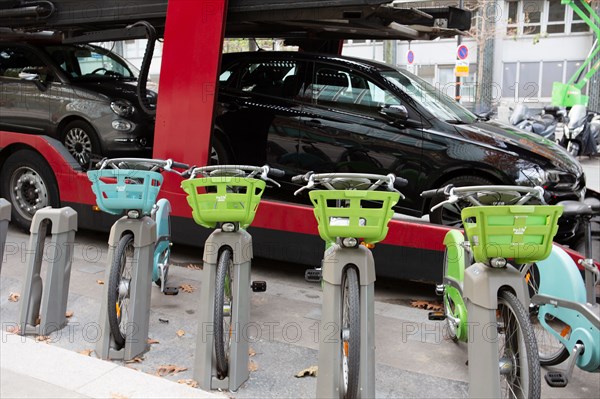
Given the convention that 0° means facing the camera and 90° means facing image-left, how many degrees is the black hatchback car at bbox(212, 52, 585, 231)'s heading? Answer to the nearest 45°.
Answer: approximately 315°

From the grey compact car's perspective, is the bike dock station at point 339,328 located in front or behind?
in front

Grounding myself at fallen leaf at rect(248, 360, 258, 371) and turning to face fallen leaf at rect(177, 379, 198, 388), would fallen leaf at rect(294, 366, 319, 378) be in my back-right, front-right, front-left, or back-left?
back-left

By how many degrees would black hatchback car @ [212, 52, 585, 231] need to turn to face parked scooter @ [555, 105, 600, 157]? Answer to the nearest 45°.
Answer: approximately 90° to its left

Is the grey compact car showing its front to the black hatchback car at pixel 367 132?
yes

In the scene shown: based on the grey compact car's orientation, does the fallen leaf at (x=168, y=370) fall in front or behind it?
in front

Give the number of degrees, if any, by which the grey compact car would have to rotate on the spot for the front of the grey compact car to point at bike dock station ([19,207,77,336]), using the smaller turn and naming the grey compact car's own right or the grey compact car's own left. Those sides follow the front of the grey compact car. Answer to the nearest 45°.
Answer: approximately 45° to the grey compact car's own right

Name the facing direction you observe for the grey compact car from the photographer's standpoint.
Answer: facing the viewer and to the right of the viewer

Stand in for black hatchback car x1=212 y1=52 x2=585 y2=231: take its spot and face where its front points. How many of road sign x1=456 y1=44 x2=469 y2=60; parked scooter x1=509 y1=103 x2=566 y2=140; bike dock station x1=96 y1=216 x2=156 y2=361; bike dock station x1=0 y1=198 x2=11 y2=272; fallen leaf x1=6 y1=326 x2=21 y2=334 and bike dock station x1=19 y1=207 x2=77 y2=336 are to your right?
4

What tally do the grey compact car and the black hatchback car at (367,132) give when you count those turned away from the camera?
0
